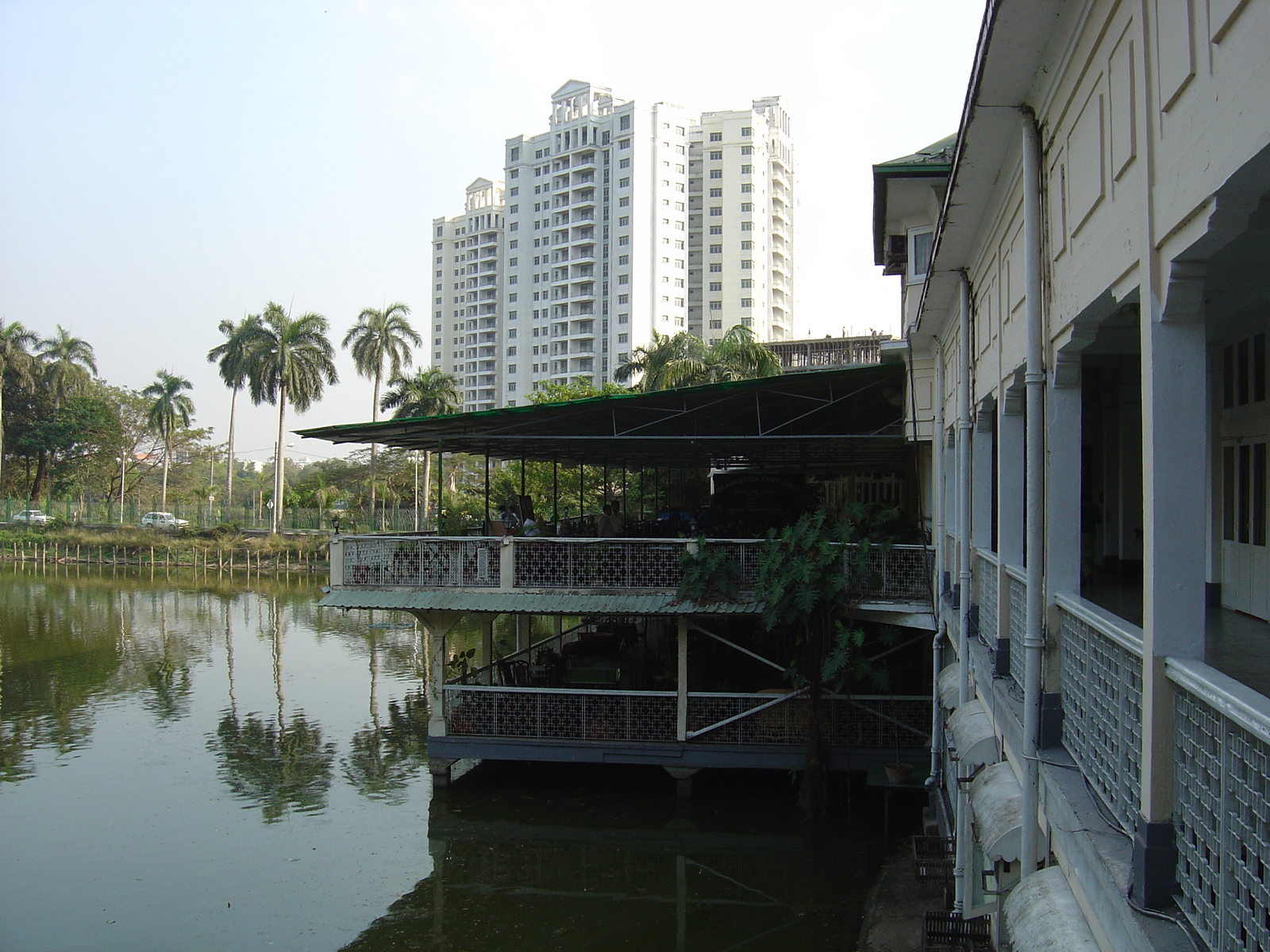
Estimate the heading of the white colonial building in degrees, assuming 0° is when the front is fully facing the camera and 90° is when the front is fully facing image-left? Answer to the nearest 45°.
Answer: approximately 90°

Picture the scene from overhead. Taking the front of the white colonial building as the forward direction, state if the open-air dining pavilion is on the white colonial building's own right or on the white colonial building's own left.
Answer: on the white colonial building's own right

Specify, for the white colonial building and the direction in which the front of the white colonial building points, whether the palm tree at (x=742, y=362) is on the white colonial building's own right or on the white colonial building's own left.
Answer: on the white colonial building's own right

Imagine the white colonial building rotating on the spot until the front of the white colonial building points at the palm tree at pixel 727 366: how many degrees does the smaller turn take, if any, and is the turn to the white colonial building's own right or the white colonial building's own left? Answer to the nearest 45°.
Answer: approximately 90° to the white colonial building's own right
